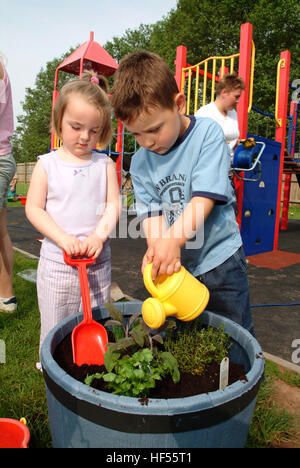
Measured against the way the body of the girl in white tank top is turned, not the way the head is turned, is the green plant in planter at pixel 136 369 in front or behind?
in front

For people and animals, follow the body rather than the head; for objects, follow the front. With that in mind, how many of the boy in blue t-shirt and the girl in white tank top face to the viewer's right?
0

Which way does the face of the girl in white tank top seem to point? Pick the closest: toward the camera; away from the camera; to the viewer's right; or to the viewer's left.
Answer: toward the camera

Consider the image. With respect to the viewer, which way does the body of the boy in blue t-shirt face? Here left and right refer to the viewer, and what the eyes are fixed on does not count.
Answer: facing the viewer and to the left of the viewer

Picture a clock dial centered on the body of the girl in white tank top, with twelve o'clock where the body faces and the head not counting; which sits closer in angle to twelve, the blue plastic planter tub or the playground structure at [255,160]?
the blue plastic planter tub

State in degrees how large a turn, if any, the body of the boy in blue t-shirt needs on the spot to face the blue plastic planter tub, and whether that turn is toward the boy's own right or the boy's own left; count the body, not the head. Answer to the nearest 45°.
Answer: approximately 45° to the boy's own left

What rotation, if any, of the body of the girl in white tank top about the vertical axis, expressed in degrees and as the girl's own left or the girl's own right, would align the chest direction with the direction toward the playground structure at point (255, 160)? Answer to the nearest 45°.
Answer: approximately 135° to the girl's own left

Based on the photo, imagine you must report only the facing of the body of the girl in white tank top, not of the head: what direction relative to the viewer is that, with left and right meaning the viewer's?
facing the viewer

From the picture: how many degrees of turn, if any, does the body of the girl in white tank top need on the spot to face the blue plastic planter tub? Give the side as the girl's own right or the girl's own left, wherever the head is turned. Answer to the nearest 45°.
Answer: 0° — they already face it

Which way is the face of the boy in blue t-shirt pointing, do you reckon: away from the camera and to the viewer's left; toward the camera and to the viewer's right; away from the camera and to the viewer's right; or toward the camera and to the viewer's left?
toward the camera and to the viewer's left

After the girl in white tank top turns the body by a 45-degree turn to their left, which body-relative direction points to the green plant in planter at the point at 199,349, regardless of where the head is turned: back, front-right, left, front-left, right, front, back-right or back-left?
front
